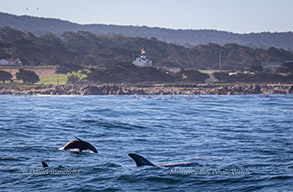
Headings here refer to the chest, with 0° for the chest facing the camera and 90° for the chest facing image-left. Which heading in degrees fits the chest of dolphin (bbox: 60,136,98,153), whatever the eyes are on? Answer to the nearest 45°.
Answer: approximately 270°
